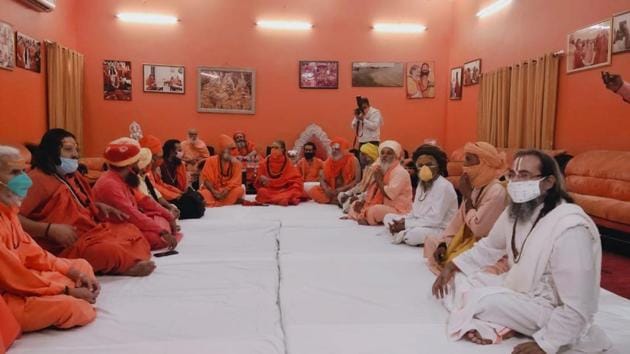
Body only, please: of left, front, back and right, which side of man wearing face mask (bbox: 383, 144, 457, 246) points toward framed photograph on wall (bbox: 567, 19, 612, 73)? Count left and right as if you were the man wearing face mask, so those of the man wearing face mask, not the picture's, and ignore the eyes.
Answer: back

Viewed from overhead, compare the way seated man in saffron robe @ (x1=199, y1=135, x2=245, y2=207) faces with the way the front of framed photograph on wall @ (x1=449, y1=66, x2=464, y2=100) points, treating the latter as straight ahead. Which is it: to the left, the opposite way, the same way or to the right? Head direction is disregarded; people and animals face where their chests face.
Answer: to the left

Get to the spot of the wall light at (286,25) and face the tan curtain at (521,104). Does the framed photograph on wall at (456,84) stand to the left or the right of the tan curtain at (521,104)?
left

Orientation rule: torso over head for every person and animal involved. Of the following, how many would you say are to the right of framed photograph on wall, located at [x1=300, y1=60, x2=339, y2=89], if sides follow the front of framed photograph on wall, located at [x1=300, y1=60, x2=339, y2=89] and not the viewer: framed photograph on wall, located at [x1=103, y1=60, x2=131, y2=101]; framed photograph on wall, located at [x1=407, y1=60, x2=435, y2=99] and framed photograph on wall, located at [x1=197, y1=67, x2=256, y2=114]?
2

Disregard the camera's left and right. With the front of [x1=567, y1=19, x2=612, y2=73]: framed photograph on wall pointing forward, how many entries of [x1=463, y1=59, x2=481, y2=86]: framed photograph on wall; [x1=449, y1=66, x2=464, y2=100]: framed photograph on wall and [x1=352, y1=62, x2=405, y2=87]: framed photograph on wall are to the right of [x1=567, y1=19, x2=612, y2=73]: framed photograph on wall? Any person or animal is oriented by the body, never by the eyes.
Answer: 3

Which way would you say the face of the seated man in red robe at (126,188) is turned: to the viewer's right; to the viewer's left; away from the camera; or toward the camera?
to the viewer's right

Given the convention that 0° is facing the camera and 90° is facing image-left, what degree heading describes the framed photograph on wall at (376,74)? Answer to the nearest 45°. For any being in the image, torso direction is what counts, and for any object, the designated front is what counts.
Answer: approximately 0°

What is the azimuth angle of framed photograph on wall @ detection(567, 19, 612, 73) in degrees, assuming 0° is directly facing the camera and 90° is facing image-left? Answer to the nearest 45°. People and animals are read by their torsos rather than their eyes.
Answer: approximately 45°

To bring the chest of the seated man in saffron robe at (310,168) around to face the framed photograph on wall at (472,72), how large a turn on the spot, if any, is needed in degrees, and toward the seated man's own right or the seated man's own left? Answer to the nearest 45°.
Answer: approximately 135° to the seated man's own left

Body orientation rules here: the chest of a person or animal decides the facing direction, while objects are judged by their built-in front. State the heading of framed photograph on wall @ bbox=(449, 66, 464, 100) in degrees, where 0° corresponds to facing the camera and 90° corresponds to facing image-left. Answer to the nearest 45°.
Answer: approximately 45°
